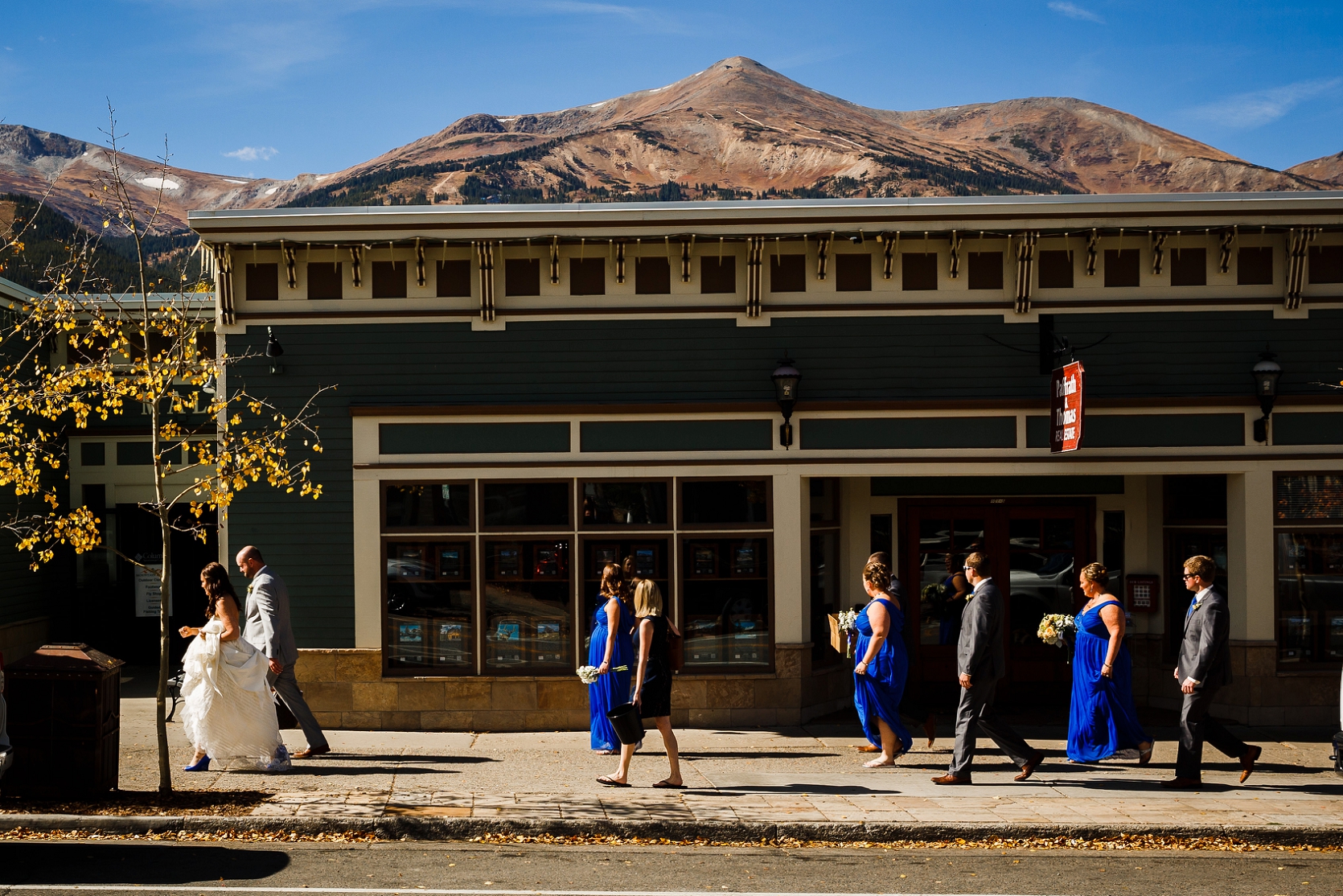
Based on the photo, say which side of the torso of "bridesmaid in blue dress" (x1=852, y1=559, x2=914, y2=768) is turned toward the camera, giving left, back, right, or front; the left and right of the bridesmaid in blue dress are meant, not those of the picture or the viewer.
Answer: left

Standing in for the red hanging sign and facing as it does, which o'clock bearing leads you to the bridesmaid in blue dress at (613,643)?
The bridesmaid in blue dress is roughly at 12 o'clock from the red hanging sign.

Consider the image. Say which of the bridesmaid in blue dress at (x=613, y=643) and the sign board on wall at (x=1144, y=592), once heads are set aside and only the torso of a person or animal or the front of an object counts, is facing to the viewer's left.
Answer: the bridesmaid in blue dress

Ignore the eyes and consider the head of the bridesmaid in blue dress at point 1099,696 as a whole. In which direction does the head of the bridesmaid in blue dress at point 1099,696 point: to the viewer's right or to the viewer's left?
to the viewer's left

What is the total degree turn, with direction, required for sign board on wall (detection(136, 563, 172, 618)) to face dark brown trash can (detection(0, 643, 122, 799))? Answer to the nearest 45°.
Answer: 0° — it already faces it

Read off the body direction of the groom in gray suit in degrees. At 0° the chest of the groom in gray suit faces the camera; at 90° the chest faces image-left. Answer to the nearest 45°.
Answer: approximately 90°

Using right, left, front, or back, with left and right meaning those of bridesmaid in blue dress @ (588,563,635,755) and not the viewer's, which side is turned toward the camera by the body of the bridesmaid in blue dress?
left

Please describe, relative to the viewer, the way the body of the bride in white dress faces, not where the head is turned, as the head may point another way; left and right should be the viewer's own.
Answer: facing to the left of the viewer

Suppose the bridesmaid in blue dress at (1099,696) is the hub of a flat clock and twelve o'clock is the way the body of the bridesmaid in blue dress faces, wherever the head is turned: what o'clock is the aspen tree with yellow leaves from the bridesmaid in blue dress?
The aspen tree with yellow leaves is roughly at 11 o'clock from the bridesmaid in blue dress.

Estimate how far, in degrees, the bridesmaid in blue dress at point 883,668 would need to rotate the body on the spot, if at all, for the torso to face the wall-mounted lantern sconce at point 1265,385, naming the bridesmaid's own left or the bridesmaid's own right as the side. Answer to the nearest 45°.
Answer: approximately 135° to the bridesmaid's own right

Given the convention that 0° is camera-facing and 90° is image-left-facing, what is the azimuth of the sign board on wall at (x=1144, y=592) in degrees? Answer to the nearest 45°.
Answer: approximately 0°
